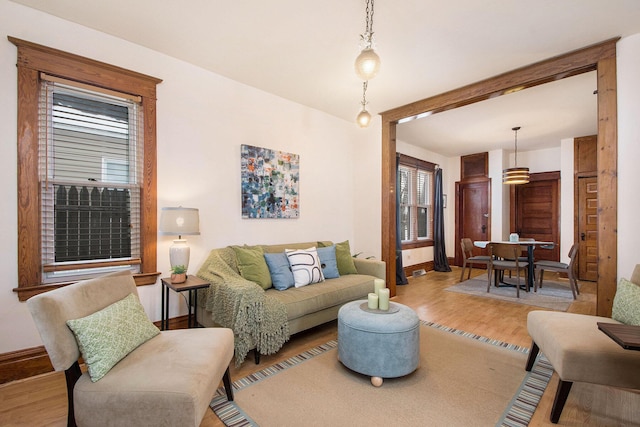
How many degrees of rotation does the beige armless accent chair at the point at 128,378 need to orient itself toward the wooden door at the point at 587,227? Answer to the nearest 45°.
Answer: approximately 45° to its left

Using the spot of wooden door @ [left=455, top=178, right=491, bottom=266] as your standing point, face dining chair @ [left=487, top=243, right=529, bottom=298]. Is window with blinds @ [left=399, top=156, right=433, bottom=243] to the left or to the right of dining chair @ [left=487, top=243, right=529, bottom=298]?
right

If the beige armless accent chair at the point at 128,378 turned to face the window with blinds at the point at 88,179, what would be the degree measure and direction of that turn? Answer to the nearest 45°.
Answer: approximately 135° to its left

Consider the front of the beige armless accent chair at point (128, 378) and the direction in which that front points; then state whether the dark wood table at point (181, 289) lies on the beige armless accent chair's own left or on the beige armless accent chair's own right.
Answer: on the beige armless accent chair's own left

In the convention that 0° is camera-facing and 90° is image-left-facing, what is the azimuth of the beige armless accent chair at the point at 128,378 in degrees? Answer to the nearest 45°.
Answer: approximately 315°

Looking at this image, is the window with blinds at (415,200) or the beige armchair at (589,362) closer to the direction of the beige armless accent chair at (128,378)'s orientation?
the beige armchair

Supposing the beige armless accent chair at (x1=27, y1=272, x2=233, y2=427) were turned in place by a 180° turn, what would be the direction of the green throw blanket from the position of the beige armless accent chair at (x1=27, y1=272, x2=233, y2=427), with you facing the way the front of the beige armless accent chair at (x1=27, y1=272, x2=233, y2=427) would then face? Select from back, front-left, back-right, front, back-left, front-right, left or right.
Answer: right

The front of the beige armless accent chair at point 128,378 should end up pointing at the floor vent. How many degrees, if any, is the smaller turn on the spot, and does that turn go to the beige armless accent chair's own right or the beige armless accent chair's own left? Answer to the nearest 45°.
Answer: approximately 90° to the beige armless accent chair's own left

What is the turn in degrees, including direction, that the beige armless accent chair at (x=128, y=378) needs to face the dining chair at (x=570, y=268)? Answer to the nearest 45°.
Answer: approximately 45° to its left

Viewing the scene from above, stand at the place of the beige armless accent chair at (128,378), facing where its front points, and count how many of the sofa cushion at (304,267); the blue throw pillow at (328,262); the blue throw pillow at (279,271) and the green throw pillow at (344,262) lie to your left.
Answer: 4

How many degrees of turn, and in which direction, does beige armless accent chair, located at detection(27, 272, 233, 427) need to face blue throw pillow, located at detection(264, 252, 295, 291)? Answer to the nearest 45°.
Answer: approximately 90° to its left
